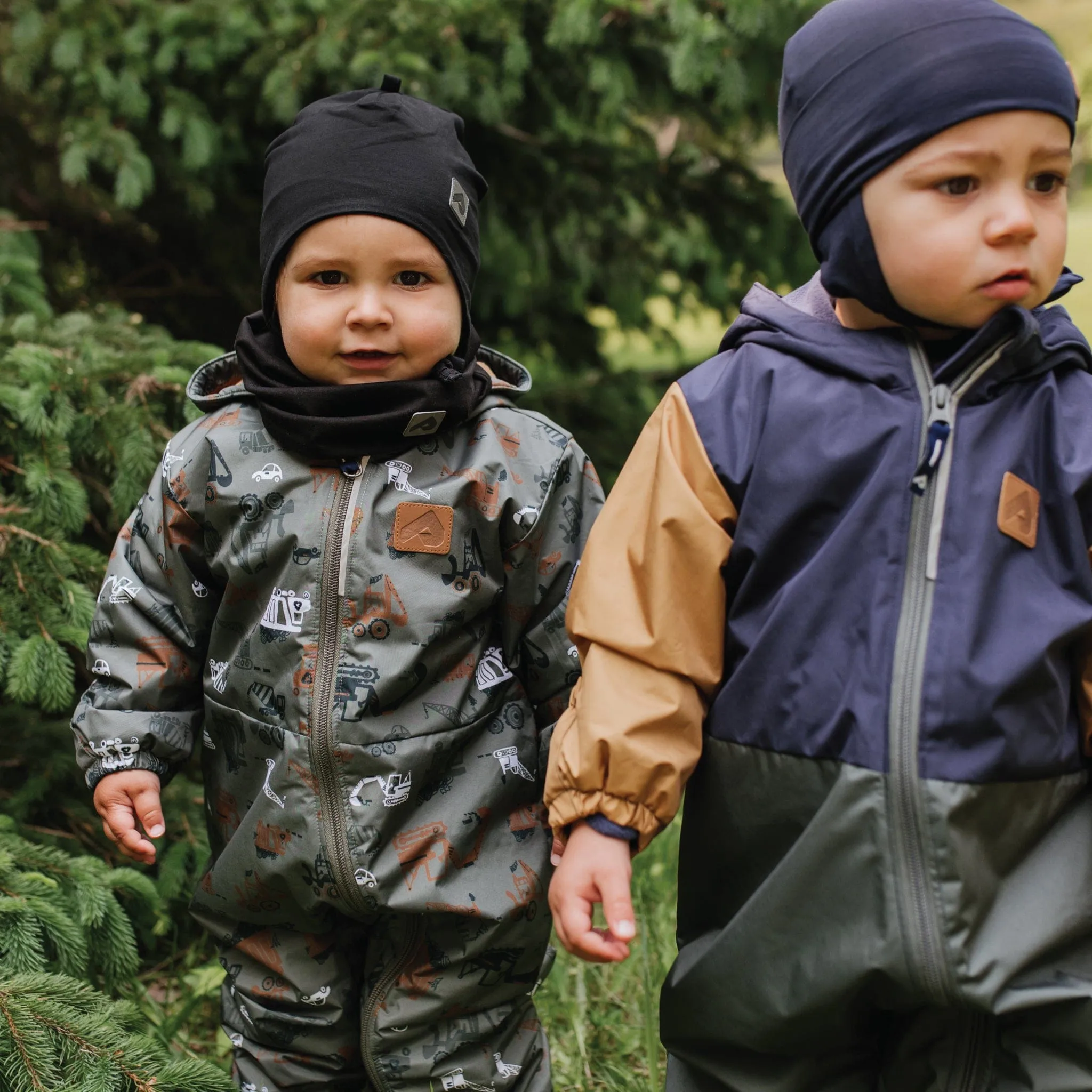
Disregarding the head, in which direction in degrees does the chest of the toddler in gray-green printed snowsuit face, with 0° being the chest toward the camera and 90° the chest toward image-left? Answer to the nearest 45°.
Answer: approximately 0°

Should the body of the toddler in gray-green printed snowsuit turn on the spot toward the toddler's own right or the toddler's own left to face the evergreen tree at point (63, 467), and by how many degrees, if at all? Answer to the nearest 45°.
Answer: approximately 135° to the toddler's own right
